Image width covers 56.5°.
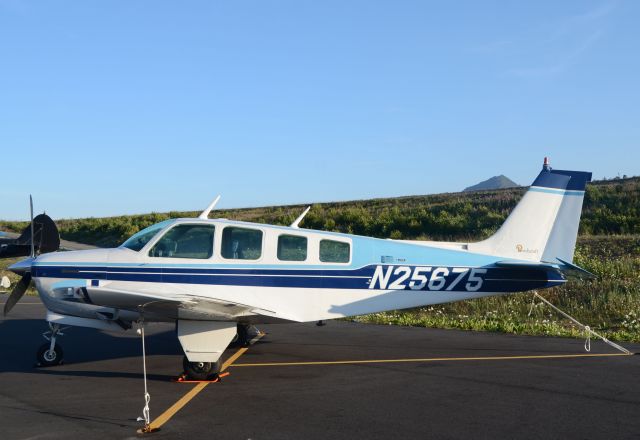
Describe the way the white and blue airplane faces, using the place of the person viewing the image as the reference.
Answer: facing to the left of the viewer
